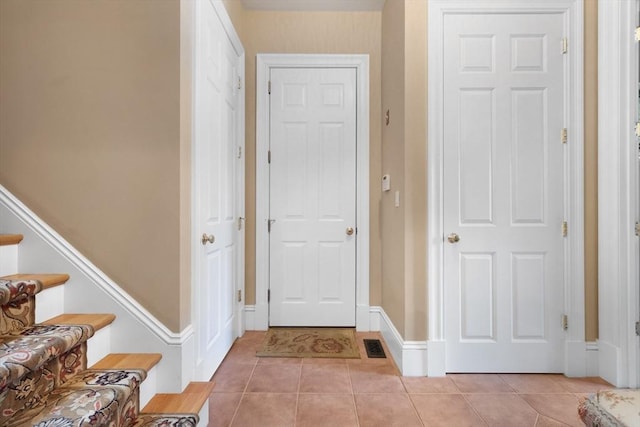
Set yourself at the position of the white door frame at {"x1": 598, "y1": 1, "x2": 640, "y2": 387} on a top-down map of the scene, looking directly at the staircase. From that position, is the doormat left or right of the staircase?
right

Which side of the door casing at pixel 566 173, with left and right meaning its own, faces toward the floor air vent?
right

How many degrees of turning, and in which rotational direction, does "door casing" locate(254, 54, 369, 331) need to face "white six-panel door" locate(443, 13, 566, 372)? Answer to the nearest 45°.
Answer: approximately 45° to its left

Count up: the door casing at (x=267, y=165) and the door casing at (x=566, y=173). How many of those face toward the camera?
2

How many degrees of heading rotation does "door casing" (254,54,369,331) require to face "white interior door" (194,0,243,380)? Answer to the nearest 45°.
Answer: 0° — it already faces it

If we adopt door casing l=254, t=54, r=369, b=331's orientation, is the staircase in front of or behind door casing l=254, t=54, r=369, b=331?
in front

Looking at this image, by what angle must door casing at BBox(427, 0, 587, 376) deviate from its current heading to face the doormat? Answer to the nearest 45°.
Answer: approximately 90° to its right

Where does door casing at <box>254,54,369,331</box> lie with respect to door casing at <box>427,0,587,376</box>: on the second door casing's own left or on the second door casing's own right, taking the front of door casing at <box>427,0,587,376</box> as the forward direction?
on the second door casing's own right

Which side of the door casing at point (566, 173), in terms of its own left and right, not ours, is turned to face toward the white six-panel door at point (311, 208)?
right

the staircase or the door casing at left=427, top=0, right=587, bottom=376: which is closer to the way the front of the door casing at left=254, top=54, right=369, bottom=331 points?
the staircase
